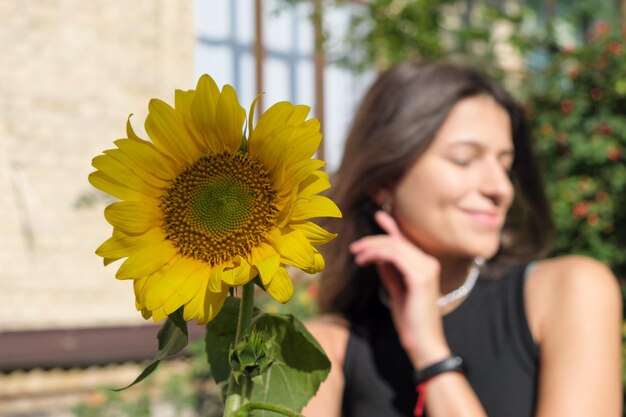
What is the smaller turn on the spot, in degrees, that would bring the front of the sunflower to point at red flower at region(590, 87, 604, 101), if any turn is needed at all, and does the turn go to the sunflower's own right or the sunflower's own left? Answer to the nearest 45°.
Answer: approximately 135° to the sunflower's own left

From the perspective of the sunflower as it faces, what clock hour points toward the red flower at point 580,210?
The red flower is roughly at 7 o'clock from the sunflower.

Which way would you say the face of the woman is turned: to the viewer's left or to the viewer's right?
to the viewer's right

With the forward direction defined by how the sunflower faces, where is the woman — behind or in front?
behind

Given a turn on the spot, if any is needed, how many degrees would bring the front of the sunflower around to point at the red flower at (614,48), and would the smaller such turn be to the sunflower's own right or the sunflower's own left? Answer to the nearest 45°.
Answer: approximately 135° to the sunflower's own left

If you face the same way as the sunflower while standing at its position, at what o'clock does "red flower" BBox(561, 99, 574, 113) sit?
The red flower is roughly at 7 o'clock from the sunflower.

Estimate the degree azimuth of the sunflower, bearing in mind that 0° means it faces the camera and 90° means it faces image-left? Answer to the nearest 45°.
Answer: approximately 0°

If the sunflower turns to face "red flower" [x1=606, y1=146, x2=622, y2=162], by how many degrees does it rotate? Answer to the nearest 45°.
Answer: approximately 135° to its left
